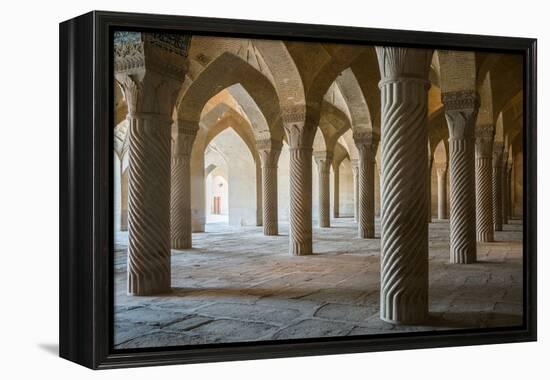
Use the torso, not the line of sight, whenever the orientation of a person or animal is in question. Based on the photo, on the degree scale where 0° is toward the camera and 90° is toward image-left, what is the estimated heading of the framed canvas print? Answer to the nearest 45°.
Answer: approximately 315°
